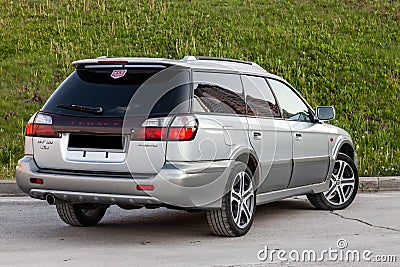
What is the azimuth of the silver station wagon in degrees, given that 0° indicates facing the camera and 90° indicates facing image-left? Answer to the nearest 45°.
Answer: approximately 225°
